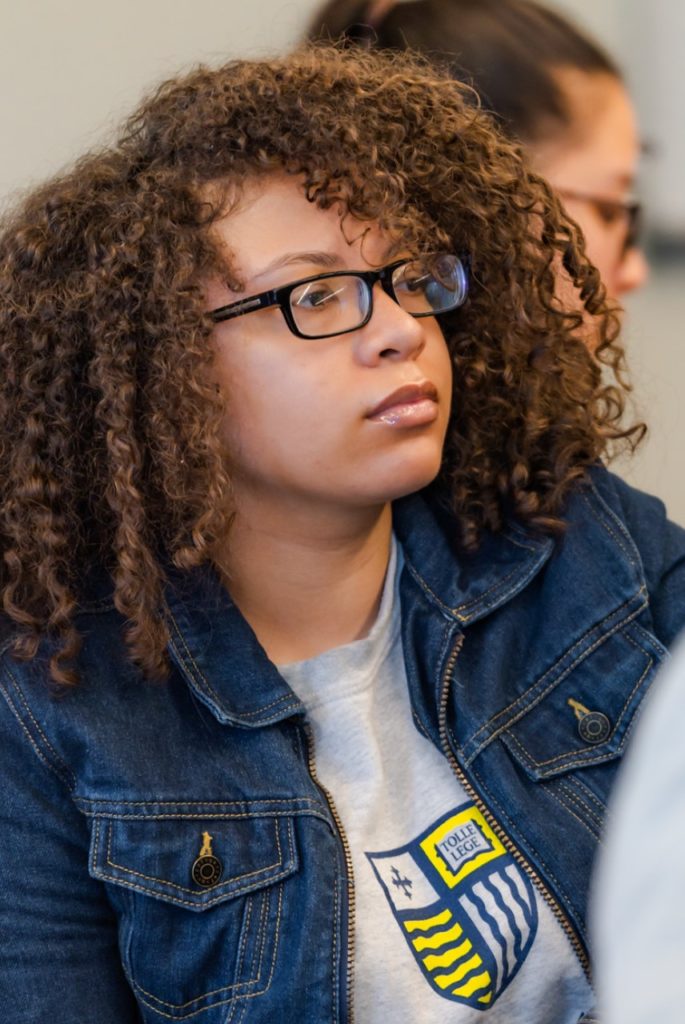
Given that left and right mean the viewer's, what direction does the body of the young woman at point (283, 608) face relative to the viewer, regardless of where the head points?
facing the viewer and to the right of the viewer

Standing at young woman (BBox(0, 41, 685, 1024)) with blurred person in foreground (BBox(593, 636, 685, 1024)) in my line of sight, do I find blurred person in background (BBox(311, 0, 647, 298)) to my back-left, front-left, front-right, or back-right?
back-left

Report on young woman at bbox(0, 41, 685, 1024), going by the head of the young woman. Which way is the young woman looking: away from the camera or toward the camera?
toward the camera

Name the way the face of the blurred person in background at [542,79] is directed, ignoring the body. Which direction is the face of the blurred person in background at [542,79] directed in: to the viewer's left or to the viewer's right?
to the viewer's right
